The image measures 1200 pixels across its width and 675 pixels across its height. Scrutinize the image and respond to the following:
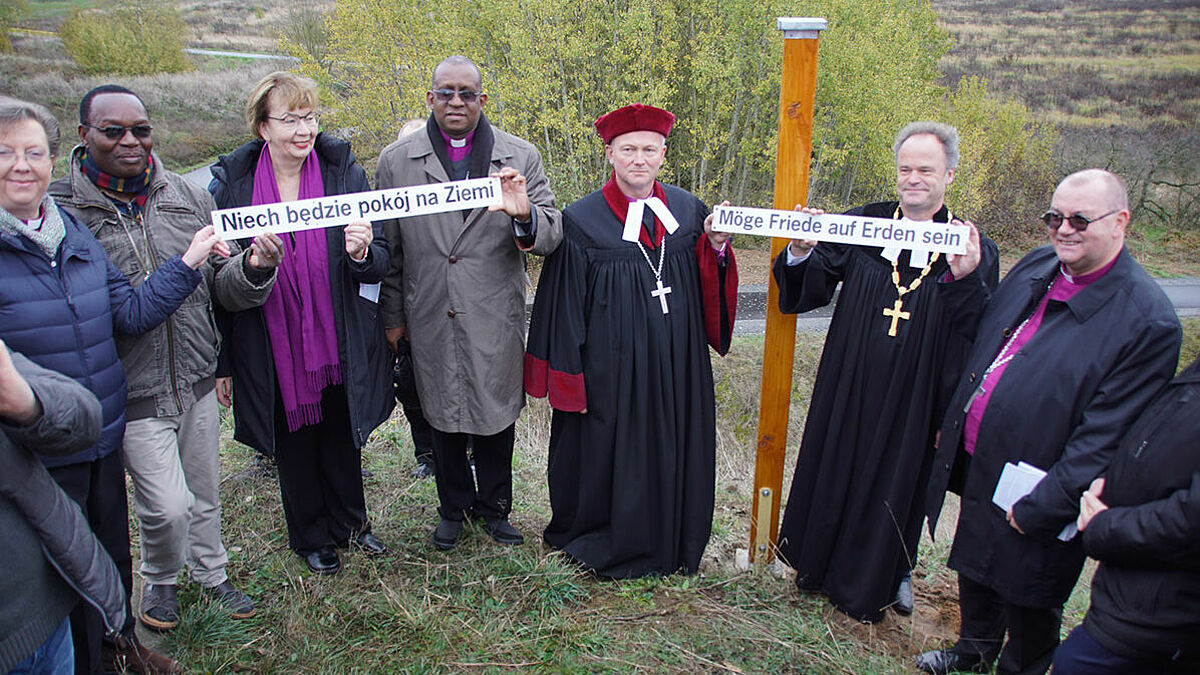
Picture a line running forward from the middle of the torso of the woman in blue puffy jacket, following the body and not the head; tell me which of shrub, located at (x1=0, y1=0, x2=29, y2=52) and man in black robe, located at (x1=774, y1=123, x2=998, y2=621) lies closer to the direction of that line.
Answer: the man in black robe

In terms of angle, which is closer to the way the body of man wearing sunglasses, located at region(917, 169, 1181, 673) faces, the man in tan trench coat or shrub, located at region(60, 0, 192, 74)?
the man in tan trench coat

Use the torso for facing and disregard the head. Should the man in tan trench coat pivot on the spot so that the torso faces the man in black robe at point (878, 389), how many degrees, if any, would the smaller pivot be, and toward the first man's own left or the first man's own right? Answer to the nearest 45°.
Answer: approximately 90° to the first man's own left

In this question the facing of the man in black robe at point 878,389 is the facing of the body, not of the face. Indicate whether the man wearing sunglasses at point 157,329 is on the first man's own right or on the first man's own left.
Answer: on the first man's own right

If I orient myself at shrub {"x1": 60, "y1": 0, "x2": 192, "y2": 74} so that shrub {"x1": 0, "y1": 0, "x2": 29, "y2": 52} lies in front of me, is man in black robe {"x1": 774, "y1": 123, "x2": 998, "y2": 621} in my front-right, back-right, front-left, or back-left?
back-left

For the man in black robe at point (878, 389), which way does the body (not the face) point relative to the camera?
toward the camera

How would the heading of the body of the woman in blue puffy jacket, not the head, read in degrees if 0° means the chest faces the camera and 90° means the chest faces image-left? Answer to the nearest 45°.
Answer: approximately 315°

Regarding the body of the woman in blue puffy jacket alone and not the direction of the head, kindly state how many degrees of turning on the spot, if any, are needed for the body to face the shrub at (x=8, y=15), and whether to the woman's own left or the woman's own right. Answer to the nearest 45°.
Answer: approximately 135° to the woman's own left

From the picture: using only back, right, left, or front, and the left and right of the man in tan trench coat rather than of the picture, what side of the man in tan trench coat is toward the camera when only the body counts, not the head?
front

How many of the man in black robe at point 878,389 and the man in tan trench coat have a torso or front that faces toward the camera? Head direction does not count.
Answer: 2
